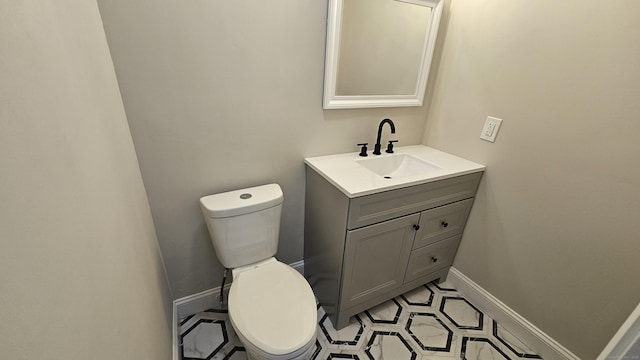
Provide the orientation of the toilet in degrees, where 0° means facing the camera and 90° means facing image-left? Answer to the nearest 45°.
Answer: approximately 0°

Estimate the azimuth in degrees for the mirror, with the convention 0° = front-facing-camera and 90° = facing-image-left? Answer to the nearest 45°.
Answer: approximately 315°

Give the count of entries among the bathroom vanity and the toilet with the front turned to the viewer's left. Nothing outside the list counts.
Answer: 0

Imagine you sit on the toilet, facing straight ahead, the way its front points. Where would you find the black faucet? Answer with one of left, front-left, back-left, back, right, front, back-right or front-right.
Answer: back-left

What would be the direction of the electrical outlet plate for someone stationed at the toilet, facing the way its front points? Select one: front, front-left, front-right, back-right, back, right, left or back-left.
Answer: left

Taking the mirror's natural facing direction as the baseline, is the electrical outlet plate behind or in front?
in front

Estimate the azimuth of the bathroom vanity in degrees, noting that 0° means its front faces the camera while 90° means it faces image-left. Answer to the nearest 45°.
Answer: approximately 315°

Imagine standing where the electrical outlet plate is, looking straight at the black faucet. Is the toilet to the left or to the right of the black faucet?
left

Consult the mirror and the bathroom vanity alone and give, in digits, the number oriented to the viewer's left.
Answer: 0
